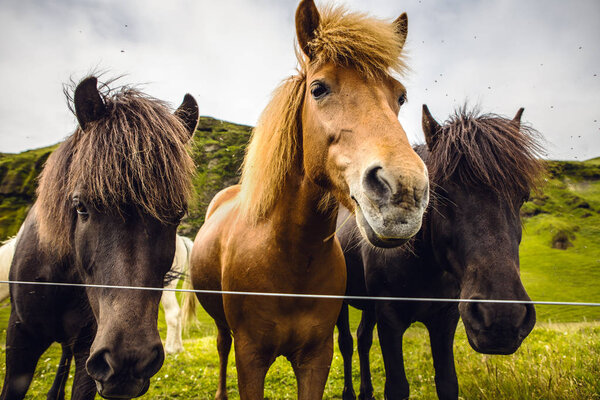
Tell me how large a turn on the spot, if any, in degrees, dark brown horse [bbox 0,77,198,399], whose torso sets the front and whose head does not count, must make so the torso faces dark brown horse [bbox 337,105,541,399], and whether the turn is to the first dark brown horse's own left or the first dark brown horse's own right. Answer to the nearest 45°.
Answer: approximately 45° to the first dark brown horse's own left

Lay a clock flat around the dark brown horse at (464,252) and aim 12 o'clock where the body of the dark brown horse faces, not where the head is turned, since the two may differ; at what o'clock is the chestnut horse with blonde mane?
The chestnut horse with blonde mane is roughly at 3 o'clock from the dark brown horse.

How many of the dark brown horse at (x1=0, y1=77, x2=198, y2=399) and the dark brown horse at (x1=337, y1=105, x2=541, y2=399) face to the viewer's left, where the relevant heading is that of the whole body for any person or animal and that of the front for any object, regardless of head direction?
0

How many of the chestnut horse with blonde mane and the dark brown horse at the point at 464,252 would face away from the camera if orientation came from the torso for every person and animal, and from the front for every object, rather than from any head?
0

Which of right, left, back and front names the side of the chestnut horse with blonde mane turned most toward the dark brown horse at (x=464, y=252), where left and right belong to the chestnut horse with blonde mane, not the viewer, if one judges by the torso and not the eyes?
left

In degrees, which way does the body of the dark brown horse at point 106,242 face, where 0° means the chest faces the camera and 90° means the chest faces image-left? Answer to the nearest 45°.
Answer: approximately 315°

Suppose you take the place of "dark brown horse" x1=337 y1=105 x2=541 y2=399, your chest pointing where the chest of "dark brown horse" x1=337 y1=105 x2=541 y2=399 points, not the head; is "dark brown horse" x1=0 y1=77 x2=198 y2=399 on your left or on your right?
on your right

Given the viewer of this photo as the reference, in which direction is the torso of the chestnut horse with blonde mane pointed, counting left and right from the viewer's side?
facing the viewer and to the right of the viewer
